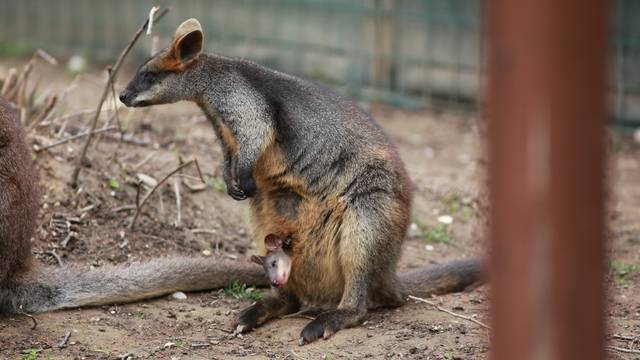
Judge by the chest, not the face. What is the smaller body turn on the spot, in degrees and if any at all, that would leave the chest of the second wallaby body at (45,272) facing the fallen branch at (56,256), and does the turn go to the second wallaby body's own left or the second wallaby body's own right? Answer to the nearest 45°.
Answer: approximately 90° to the second wallaby body's own right

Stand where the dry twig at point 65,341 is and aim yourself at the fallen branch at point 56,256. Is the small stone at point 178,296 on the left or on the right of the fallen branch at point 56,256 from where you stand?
right

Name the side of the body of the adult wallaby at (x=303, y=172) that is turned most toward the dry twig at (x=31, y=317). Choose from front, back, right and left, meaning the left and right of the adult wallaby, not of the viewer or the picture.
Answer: front

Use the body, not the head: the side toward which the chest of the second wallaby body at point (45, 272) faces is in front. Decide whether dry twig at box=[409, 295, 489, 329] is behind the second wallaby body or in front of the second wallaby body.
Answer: behind

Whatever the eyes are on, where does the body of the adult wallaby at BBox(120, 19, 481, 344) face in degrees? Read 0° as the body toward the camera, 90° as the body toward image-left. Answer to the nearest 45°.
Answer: approximately 90°

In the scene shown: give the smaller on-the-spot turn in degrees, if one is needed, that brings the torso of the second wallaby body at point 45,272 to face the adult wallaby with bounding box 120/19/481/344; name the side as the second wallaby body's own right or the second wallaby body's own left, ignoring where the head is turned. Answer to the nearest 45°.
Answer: approximately 180°

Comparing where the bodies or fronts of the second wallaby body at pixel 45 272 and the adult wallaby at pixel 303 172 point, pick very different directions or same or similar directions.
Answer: same or similar directions

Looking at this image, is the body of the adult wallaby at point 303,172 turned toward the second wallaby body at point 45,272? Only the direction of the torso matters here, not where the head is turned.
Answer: yes

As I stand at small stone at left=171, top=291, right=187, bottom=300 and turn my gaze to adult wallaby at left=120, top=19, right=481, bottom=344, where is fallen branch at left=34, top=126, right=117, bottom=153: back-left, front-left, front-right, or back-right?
back-left

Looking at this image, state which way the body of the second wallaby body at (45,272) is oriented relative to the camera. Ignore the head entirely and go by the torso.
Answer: to the viewer's left
